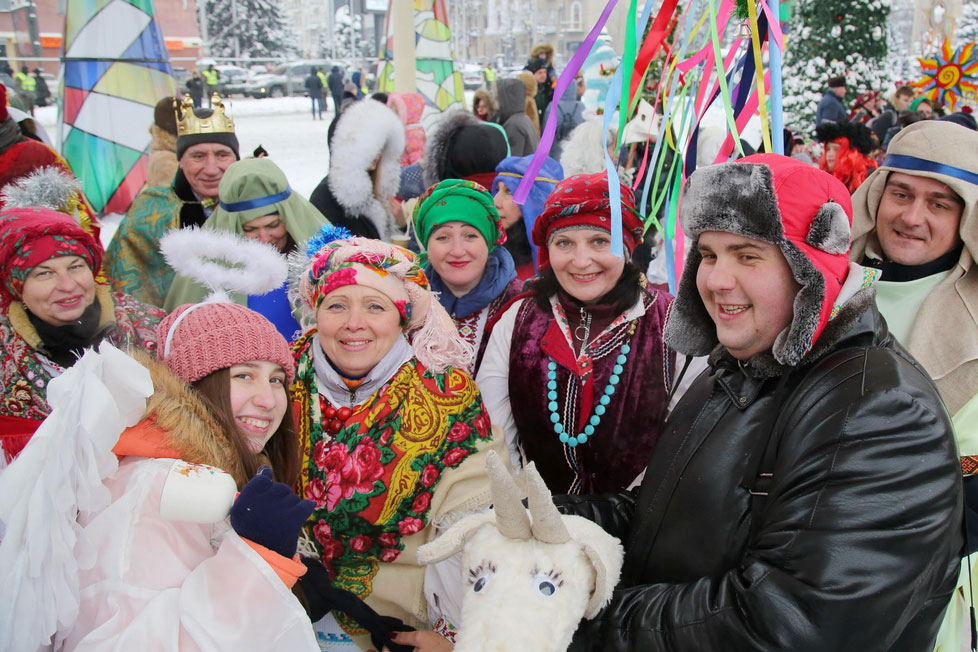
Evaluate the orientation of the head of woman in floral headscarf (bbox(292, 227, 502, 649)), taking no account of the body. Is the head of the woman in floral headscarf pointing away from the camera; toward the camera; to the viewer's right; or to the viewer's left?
toward the camera

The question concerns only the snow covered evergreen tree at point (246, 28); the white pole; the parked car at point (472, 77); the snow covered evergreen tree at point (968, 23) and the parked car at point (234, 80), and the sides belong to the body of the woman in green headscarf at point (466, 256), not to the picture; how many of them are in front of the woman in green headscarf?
0

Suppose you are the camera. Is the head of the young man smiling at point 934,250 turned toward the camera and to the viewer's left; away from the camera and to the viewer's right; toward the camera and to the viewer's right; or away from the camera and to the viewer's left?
toward the camera and to the viewer's left

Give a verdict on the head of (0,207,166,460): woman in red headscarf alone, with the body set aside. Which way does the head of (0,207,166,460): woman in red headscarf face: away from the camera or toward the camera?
toward the camera

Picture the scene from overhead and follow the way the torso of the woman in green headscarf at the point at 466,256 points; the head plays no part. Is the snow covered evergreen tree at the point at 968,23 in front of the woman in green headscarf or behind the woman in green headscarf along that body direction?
behind

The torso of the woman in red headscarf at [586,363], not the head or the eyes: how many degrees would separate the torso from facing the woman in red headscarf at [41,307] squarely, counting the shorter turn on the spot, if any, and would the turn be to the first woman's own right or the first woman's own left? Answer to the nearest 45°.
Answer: approximately 90° to the first woman's own right

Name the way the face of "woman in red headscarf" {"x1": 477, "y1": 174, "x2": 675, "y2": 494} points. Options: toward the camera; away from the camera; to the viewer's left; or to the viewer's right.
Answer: toward the camera

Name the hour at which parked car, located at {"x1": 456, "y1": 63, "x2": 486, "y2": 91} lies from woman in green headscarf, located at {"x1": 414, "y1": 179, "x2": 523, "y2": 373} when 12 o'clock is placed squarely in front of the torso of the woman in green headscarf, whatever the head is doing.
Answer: The parked car is roughly at 6 o'clock from the woman in green headscarf.

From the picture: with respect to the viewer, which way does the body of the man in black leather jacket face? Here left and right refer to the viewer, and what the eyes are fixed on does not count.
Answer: facing the viewer and to the left of the viewer

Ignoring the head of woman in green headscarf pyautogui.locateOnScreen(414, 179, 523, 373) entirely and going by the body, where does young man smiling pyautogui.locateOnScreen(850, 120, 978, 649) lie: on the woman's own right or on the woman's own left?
on the woman's own left

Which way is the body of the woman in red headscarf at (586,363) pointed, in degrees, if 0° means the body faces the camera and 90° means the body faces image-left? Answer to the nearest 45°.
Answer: approximately 0°

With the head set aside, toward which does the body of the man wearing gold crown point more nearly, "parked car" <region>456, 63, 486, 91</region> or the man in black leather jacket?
the man in black leather jacket

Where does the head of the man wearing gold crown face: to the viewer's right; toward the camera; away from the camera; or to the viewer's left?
toward the camera

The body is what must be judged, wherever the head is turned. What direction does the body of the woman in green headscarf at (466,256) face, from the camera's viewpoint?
toward the camera

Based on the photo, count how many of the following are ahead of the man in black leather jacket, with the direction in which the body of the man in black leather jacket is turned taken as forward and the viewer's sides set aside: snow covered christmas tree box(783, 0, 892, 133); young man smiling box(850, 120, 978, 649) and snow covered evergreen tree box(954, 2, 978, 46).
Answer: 0

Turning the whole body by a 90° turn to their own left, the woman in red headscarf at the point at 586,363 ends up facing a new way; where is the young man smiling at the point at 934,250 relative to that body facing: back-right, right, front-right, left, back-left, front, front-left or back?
front

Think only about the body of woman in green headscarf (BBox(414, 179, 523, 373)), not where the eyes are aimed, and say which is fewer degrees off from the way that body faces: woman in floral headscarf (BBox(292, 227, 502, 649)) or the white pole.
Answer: the woman in floral headscarf

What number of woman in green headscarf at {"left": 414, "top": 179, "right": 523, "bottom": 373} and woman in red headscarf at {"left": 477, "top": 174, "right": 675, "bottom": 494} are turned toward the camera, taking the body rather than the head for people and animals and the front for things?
2
